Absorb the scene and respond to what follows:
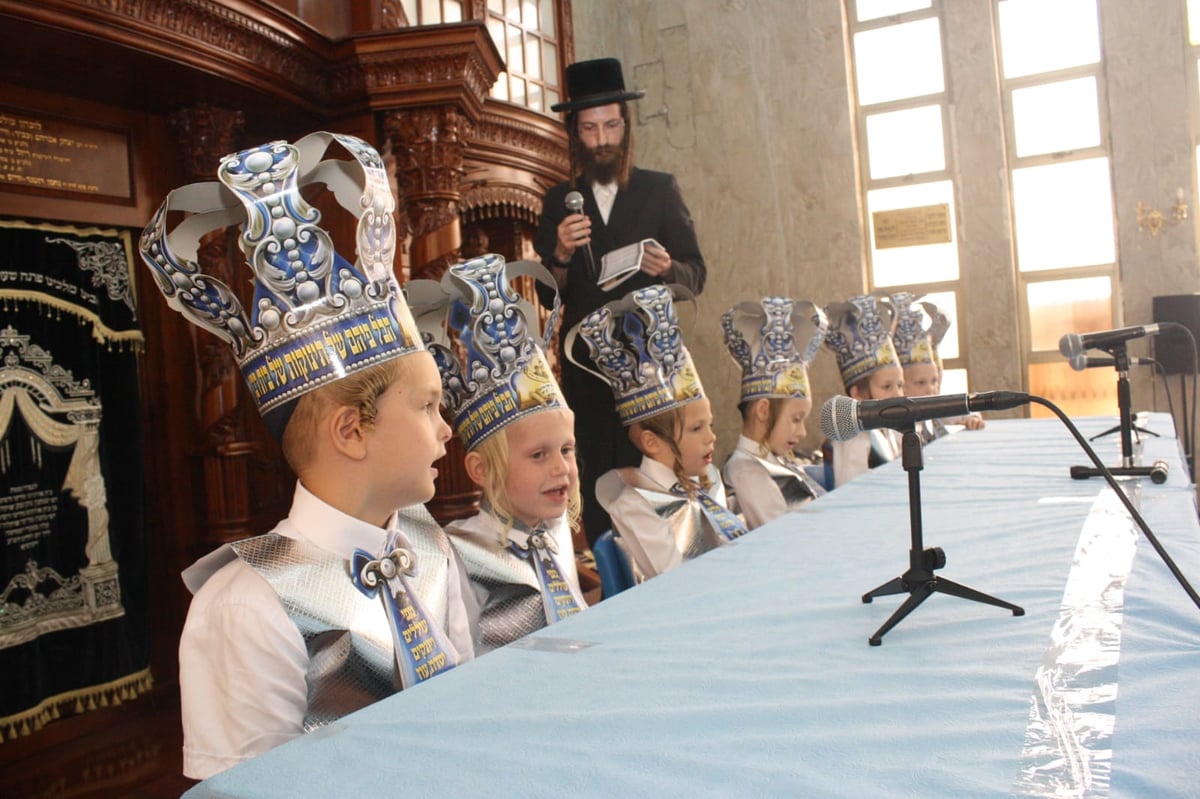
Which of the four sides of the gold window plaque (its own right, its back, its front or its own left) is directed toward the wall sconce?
left

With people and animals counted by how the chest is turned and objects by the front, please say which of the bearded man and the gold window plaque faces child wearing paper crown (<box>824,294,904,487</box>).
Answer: the gold window plaque

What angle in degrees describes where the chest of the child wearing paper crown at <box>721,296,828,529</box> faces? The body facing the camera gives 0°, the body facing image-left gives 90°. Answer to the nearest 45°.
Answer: approximately 315°

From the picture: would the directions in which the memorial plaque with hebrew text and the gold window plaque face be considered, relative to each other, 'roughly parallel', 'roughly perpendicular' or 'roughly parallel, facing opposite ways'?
roughly perpendicular

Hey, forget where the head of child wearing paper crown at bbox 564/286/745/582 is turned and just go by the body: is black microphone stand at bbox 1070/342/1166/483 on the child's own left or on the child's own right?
on the child's own left

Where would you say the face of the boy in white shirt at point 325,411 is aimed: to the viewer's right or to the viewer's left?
to the viewer's right

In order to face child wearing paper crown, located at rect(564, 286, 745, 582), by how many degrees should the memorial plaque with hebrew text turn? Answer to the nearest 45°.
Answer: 0° — it already faces them

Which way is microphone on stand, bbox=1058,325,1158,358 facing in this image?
to the viewer's left

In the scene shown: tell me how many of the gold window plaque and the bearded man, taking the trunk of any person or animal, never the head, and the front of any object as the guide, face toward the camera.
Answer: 2
